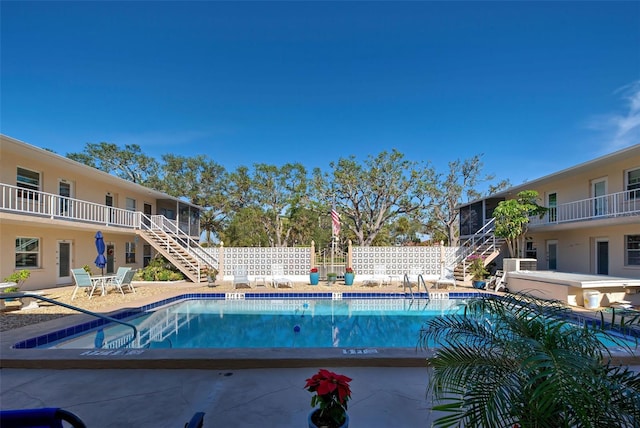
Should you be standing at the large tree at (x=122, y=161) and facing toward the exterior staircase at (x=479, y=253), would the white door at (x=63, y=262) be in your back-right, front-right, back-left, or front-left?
front-right

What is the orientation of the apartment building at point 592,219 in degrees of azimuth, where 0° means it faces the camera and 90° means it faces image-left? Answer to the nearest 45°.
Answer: approximately 45°

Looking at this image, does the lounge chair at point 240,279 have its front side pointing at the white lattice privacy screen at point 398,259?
no

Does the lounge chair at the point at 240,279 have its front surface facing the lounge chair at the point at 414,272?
no

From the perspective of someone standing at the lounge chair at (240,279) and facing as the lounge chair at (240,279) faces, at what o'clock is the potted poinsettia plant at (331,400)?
The potted poinsettia plant is roughly at 12 o'clock from the lounge chair.

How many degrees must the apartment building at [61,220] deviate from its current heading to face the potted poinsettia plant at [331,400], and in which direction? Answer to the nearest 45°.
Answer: approximately 45° to its right

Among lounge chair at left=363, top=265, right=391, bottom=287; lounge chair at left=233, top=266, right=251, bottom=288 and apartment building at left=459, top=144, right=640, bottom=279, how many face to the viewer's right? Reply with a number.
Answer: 0

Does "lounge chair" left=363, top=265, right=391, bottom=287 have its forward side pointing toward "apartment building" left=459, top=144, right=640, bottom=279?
no

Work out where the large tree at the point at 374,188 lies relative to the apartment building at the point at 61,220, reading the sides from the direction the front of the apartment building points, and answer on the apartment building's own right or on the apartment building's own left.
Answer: on the apartment building's own left

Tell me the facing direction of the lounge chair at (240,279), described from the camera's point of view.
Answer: facing the viewer

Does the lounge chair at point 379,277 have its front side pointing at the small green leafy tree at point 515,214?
no

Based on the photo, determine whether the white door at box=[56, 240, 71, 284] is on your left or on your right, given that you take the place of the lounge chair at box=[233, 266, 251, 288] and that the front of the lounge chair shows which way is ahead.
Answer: on your right

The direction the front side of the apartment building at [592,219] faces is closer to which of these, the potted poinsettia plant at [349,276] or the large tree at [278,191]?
the potted poinsettia plant
